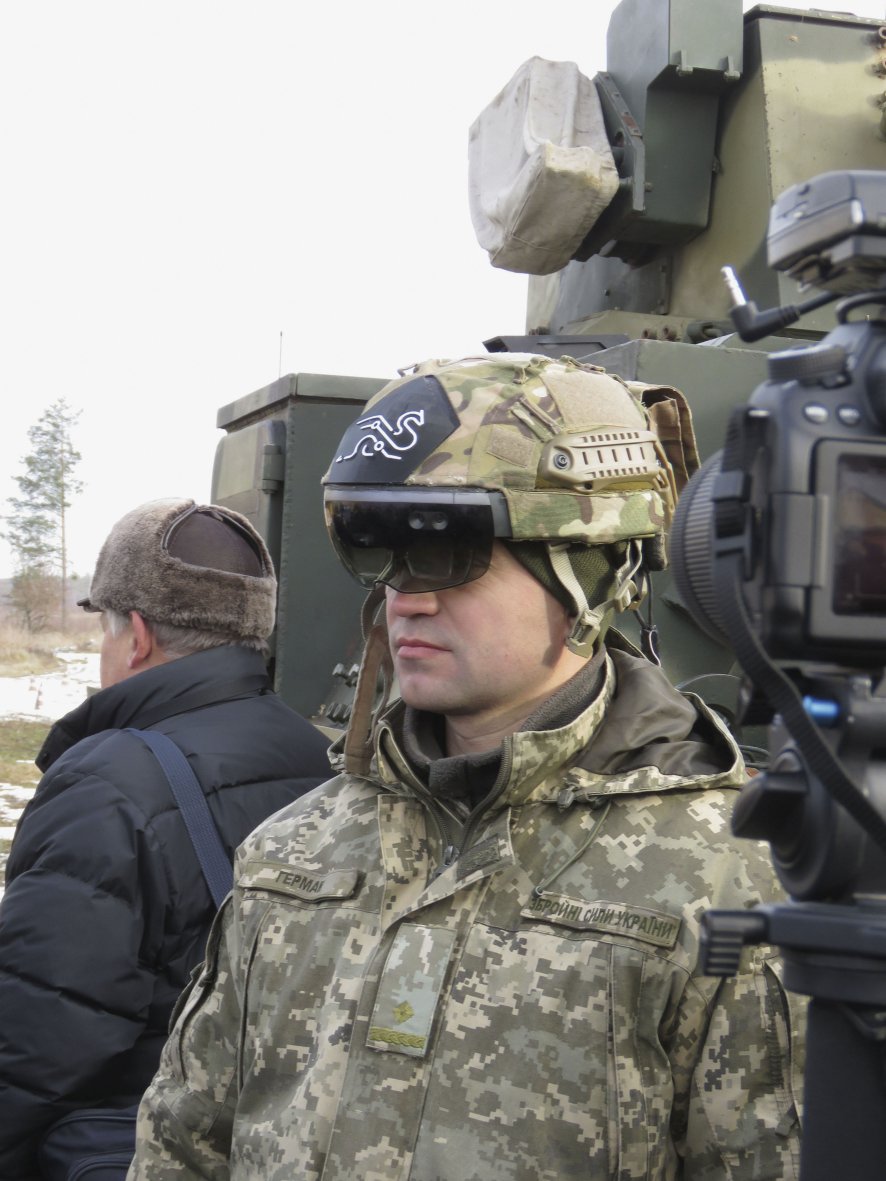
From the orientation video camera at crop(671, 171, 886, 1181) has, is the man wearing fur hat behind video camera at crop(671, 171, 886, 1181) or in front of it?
in front

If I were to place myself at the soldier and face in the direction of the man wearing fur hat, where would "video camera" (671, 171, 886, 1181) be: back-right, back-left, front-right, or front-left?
back-left

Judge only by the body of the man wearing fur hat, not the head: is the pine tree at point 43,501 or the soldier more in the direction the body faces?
the pine tree

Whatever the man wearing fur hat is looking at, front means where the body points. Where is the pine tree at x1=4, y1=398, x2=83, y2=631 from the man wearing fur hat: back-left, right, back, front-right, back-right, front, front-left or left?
front-right

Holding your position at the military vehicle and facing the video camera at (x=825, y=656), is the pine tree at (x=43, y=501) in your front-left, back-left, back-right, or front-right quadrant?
back-right

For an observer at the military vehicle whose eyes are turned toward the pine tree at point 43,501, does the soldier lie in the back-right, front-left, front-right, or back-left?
back-left

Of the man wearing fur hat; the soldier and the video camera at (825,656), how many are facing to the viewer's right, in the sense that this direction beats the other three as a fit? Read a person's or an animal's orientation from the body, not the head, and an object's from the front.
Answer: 0

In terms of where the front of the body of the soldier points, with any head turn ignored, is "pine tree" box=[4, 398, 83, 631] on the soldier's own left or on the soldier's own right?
on the soldier's own right

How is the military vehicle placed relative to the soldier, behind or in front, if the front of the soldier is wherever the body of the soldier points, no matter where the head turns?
behind

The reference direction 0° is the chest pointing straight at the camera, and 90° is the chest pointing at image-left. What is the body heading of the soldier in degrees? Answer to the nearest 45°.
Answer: approximately 45°

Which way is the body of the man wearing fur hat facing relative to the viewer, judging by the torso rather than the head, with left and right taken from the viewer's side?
facing away from the viewer and to the left of the viewer

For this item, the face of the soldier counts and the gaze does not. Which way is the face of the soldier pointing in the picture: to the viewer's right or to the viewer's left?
to the viewer's left

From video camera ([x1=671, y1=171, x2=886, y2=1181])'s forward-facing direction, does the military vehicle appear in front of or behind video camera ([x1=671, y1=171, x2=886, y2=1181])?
in front

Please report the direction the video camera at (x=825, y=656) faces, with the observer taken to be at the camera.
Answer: facing away from the viewer and to the left of the viewer

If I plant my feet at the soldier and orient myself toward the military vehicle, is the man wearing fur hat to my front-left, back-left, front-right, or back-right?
front-left

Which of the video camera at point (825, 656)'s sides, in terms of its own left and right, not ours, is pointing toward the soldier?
front

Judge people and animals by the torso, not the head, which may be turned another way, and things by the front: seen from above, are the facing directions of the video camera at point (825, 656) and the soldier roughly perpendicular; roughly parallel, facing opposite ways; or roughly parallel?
roughly perpendicular
